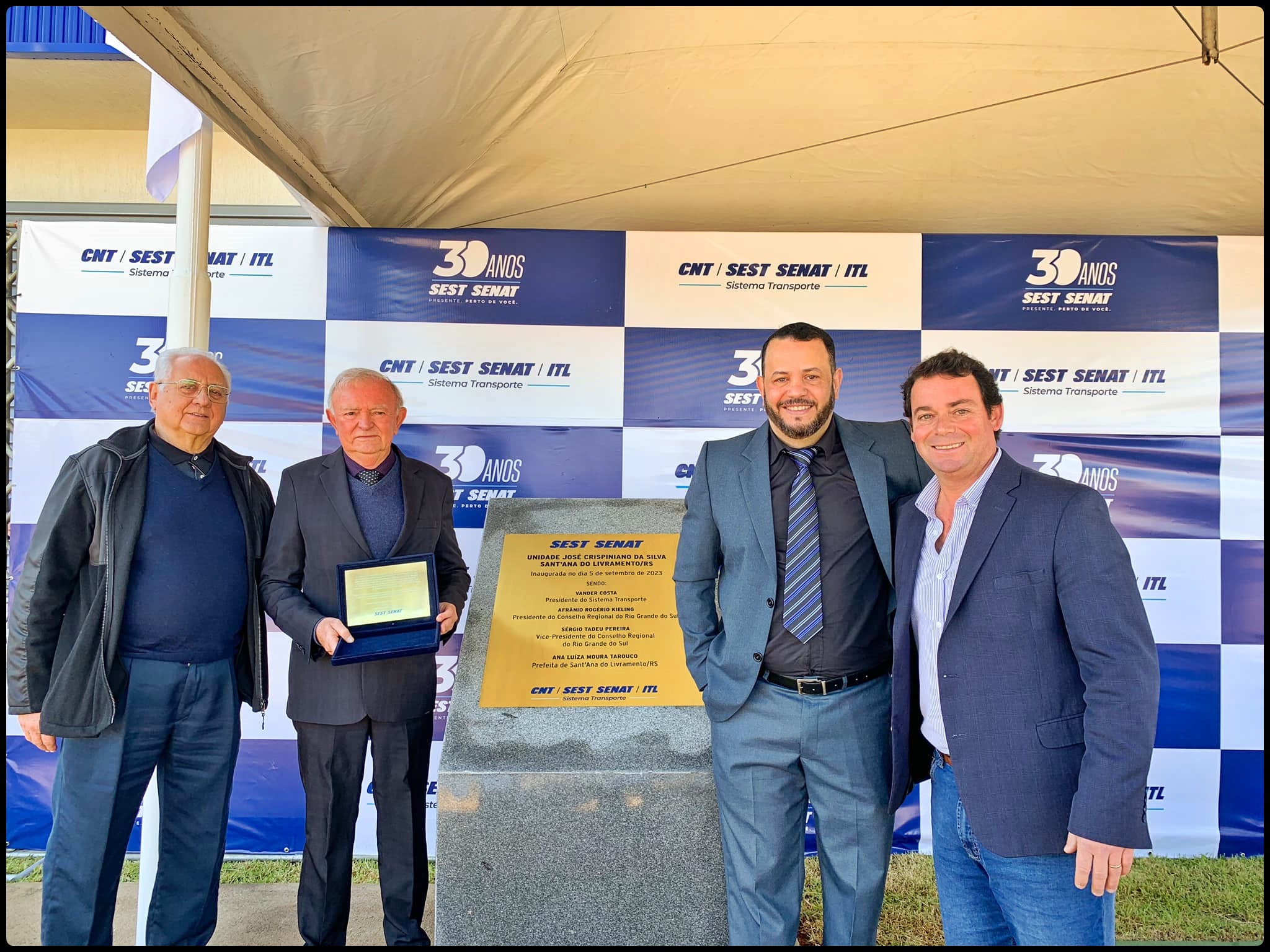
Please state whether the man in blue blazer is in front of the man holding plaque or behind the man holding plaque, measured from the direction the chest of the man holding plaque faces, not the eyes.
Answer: in front

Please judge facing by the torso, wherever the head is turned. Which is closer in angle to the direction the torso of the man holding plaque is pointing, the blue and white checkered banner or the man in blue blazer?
the man in blue blazer

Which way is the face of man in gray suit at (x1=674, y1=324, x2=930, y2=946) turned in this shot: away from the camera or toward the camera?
toward the camera

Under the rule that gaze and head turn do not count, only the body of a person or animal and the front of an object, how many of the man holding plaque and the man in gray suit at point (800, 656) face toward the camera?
2

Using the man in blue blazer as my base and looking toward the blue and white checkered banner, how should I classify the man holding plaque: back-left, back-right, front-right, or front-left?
front-left

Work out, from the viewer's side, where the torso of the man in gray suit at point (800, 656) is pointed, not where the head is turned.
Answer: toward the camera

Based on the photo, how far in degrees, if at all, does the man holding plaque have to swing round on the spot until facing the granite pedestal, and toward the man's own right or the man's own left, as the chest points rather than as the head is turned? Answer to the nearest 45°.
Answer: approximately 45° to the man's own left

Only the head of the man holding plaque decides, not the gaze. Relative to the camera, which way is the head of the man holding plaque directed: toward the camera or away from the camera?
toward the camera

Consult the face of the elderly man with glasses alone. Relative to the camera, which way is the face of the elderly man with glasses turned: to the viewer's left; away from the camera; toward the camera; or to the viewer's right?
toward the camera

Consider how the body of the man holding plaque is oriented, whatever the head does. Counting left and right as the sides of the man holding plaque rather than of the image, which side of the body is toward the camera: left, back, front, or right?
front
